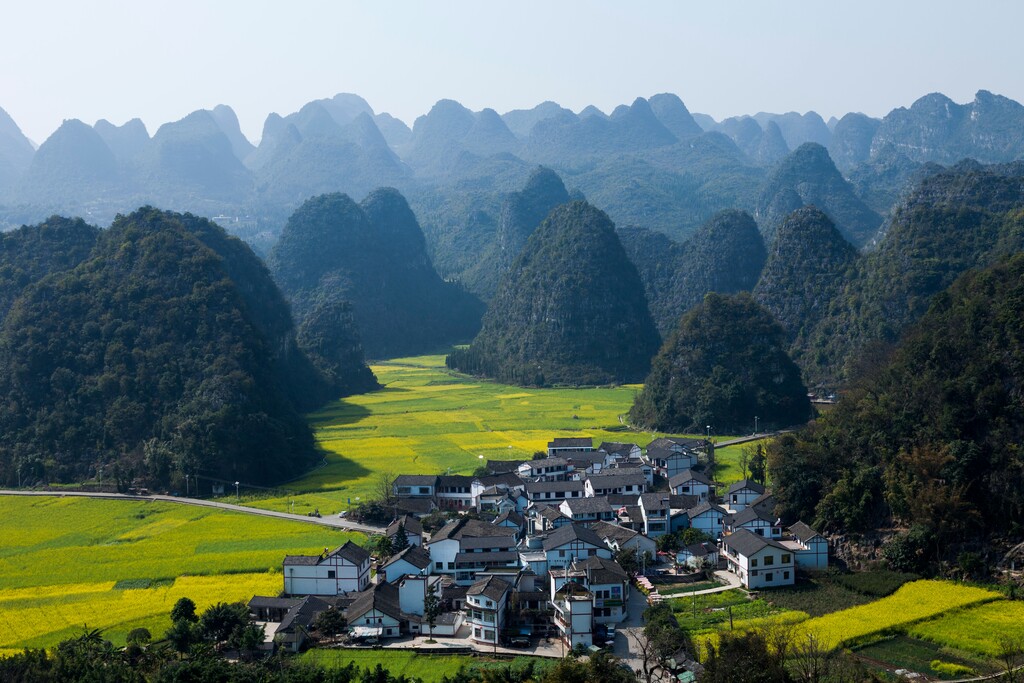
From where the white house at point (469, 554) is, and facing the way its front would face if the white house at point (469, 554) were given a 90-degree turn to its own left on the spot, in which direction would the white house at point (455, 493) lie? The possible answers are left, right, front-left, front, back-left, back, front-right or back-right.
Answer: left

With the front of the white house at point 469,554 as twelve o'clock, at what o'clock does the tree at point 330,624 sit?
The tree is roughly at 1 o'clock from the white house.

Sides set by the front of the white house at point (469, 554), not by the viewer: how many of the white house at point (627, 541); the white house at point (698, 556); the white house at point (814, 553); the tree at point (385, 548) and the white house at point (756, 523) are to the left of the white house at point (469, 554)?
4

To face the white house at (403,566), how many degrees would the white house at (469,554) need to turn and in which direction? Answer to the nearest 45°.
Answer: approximately 45° to its right

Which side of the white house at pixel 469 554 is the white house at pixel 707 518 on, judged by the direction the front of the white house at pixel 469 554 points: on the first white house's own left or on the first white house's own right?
on the first white house's own left

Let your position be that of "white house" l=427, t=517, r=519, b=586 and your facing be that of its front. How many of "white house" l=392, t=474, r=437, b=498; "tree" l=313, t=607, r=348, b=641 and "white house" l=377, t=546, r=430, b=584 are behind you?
1

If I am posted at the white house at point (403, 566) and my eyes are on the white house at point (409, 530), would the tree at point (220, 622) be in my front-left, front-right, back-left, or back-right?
back-left

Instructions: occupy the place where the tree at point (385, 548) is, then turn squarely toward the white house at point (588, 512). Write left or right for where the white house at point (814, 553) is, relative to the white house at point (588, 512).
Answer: right

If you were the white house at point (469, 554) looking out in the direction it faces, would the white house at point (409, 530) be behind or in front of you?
behind

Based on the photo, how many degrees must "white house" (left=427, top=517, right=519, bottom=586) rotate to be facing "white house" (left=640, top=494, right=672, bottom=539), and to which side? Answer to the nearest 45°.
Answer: approximately 135° to its left

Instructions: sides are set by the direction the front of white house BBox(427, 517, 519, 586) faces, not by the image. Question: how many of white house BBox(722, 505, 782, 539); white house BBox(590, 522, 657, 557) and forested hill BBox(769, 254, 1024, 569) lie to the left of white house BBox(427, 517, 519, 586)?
3

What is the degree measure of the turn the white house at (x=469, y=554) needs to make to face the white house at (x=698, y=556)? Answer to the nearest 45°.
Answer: approximately 90° to its left

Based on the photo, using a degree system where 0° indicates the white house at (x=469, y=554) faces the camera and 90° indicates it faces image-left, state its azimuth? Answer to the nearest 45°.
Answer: approximately 0°

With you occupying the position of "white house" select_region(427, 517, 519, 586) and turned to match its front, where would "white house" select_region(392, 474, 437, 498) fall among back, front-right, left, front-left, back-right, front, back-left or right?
back
